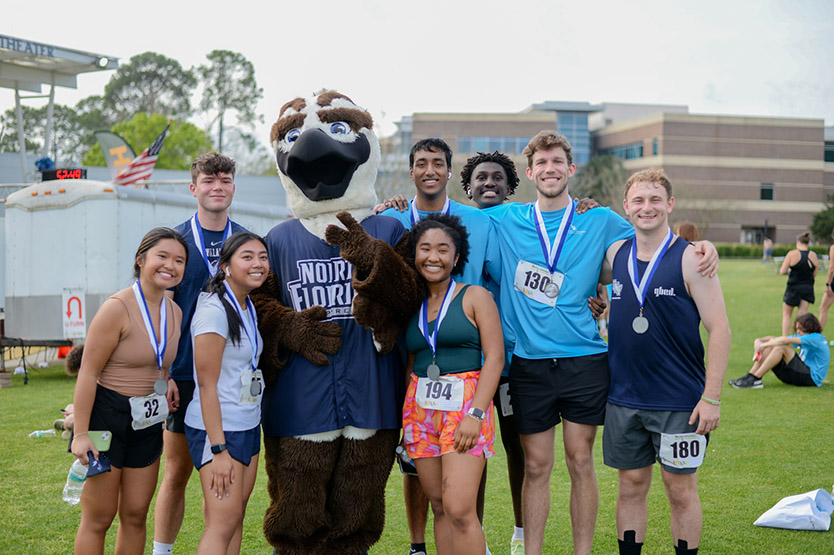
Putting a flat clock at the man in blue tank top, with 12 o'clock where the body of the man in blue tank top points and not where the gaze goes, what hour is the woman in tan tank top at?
The woman in tan tank top is roughly at 2 o'clock from the man in blue tank top.

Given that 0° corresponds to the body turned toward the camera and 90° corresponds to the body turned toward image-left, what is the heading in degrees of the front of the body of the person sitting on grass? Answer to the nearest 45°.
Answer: approximately 90°

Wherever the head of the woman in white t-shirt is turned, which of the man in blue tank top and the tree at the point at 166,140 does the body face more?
the man in blue tank top

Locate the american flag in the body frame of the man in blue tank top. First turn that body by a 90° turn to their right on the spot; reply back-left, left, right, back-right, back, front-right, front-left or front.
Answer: front-right

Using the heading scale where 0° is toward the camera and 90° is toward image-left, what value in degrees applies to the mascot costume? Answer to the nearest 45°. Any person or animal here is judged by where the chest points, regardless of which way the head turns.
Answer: approximately 0°

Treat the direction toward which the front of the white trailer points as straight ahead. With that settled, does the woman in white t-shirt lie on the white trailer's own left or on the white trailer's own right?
on the white trailer's own left

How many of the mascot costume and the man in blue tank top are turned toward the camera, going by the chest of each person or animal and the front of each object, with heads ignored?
2

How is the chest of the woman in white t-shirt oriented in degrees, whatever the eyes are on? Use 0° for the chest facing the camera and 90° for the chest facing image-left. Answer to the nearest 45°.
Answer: approximately 315°

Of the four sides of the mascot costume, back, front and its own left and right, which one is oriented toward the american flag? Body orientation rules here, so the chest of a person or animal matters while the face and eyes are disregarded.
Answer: back

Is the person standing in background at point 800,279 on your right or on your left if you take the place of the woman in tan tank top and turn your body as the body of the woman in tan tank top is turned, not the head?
on your left

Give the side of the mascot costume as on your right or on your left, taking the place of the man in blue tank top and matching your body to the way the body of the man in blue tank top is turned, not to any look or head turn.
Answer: on your right
